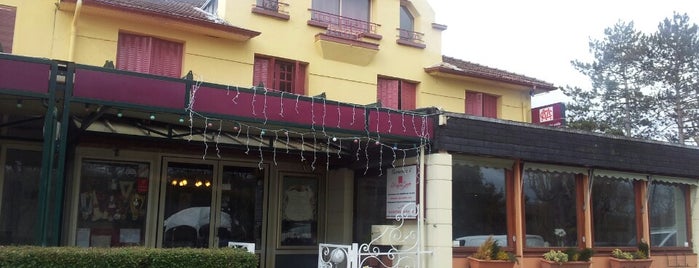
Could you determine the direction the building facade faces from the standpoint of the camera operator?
facing the viewer and to the right of the viewer

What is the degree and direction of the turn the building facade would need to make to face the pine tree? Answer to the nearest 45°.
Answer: approximately 90° to its left

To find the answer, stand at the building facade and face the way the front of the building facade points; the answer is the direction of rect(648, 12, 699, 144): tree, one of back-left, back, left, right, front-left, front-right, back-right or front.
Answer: left

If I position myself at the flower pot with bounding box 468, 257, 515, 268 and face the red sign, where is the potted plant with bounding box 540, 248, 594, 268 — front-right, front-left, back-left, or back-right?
front-right

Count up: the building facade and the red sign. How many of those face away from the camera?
0

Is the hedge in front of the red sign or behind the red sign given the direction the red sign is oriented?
in front
